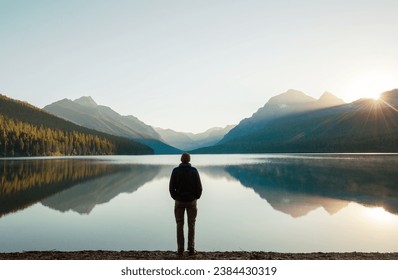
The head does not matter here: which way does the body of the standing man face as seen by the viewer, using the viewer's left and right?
facing away from the viewer
